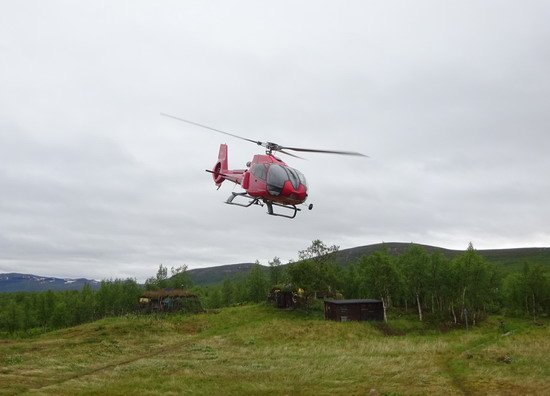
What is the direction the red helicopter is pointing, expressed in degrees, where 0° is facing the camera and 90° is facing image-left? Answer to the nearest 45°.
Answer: approximately 315°
